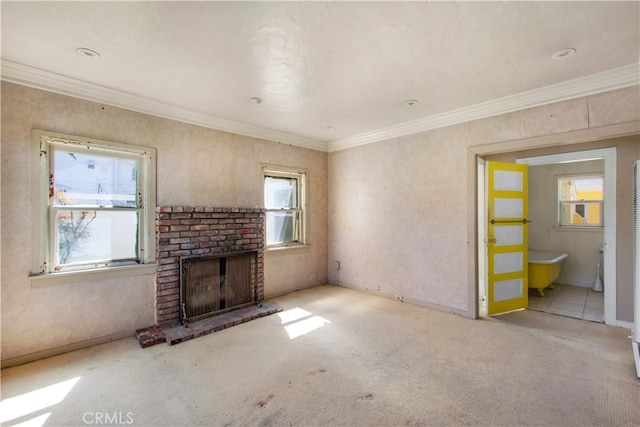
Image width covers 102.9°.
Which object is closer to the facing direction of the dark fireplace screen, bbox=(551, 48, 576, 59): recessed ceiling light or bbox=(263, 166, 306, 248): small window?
the recessed ceiling light

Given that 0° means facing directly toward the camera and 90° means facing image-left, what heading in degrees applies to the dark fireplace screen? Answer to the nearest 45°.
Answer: approximately 315°

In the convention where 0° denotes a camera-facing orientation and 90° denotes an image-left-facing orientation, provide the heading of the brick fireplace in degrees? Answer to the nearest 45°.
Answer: approximately 315°

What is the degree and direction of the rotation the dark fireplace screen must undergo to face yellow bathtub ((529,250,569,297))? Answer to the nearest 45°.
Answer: approximately 45° to its left

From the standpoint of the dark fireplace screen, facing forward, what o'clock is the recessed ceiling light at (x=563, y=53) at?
The recessed ceiling light is roughly at 12 o'clock from the dark fireplace screen.

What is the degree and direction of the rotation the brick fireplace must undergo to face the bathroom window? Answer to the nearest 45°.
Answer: approximately 45° to its left

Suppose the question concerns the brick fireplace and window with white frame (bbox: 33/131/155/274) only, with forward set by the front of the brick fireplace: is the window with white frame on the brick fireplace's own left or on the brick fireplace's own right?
on the brick fireplace's own right
